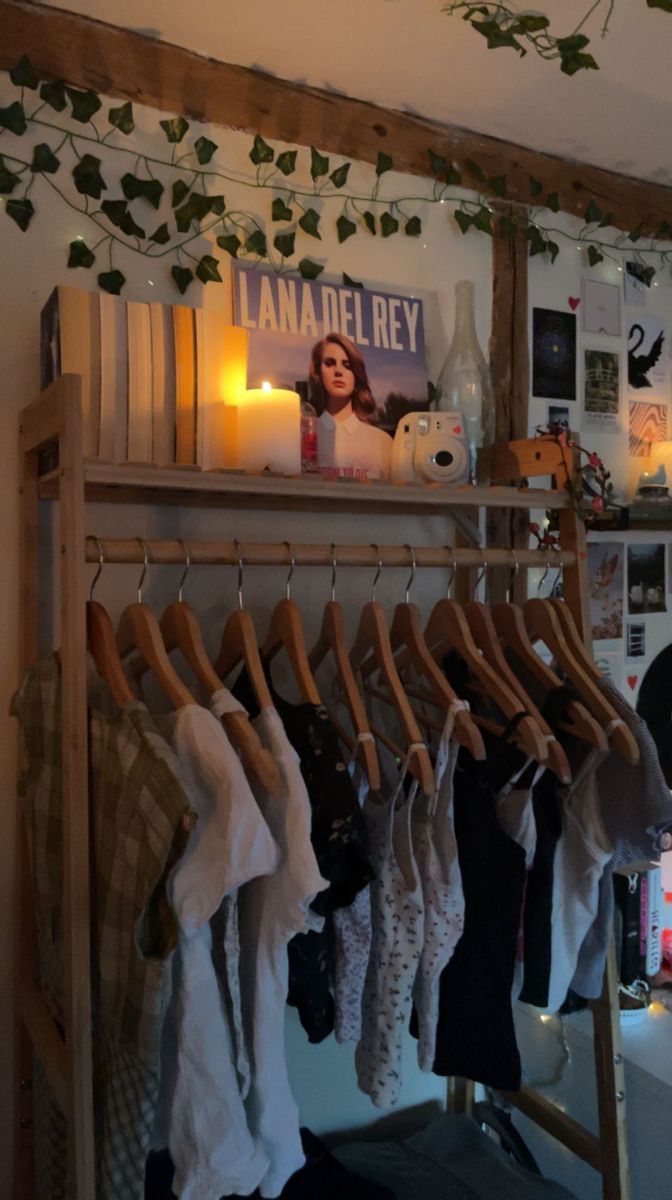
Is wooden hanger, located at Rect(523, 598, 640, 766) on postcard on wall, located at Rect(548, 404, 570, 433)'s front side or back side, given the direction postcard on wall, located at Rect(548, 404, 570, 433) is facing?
on the front side

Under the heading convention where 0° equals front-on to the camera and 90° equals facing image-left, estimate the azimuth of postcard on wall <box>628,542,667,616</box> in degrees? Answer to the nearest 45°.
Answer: approximately 0°

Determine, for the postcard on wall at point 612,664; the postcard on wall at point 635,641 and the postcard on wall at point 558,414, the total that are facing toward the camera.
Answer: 3

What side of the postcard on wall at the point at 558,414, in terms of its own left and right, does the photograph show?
front

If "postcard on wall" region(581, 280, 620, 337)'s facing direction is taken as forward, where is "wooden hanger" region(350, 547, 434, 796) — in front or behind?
in front

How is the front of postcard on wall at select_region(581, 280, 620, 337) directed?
toward the camera
